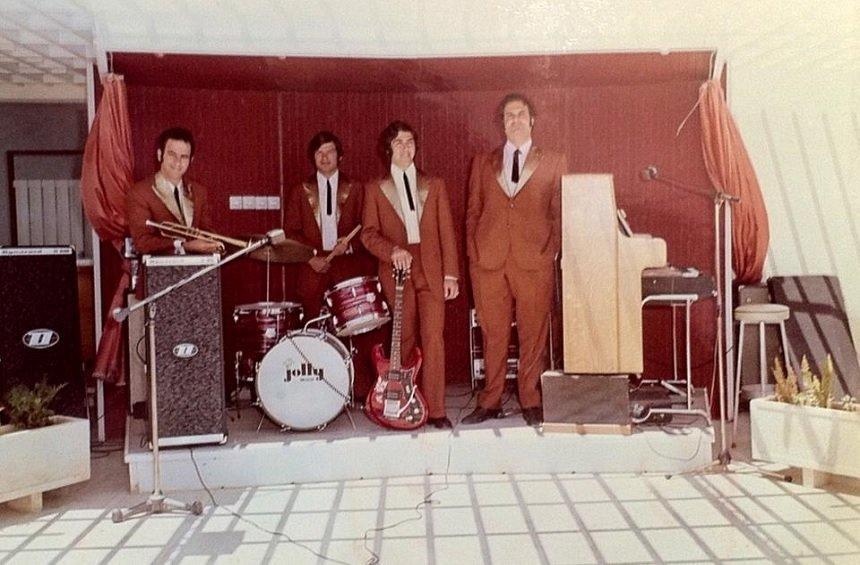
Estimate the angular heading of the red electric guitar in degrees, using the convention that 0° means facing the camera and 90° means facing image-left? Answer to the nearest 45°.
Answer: approximately 0°

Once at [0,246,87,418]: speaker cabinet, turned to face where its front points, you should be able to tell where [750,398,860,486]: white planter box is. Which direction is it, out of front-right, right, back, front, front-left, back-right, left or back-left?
front-left

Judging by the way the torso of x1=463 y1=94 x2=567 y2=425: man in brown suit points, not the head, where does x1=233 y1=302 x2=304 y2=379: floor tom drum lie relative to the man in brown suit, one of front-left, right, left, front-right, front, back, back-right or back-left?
right

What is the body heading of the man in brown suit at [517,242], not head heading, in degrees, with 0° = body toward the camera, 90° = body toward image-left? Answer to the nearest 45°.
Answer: approximately 0°

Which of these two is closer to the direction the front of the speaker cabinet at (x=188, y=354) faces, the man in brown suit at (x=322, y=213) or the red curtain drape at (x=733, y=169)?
the red curtain drape

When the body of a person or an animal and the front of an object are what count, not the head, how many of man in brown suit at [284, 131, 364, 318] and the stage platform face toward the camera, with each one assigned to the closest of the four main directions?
2
